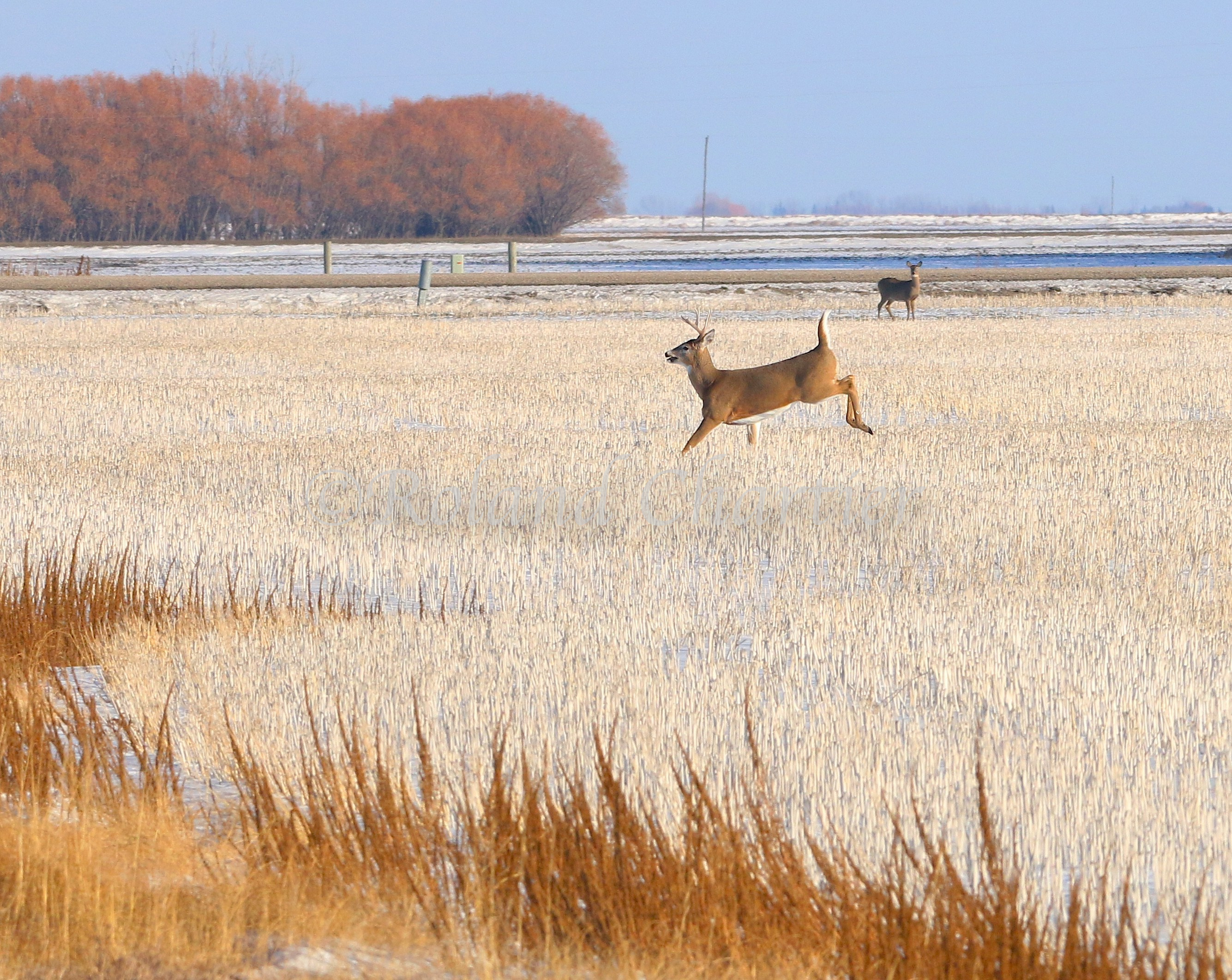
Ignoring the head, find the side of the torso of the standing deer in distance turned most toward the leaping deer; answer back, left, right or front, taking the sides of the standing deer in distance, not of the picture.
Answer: right

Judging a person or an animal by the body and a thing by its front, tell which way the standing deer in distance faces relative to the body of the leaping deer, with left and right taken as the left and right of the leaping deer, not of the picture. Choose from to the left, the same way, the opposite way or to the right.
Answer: the opposite way

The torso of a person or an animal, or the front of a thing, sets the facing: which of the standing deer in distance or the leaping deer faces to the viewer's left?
the leaping deer

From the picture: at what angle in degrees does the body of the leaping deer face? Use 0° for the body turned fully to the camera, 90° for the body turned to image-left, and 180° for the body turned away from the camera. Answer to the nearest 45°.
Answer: approximately 90°

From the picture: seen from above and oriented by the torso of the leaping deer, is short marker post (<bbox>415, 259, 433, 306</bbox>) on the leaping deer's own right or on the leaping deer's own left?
on the leaping deer's own right

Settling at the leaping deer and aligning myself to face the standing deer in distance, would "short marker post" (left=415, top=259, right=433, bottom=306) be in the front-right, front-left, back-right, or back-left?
front-left

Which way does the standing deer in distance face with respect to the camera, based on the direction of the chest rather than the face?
to the viewer's right

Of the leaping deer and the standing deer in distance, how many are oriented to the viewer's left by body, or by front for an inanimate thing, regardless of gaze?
1

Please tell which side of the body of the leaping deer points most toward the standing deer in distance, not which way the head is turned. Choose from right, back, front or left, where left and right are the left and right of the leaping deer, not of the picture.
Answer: right

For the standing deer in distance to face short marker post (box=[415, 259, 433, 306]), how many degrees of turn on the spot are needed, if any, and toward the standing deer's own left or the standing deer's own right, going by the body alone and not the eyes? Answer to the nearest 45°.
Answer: approximately 180°
